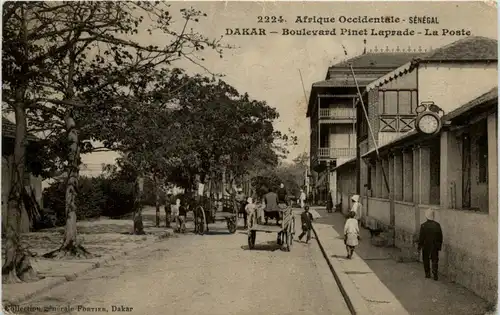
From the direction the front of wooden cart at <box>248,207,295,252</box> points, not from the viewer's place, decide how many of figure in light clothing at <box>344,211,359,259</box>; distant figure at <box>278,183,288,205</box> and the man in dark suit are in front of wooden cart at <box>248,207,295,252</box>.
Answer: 1

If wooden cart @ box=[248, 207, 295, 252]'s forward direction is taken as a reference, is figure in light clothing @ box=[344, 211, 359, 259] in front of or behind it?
behind

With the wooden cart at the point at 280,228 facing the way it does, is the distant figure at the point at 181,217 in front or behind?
in front

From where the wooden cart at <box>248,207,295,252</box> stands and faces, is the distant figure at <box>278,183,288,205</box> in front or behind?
in front

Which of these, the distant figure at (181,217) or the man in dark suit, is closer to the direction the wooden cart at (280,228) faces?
the distant figure
